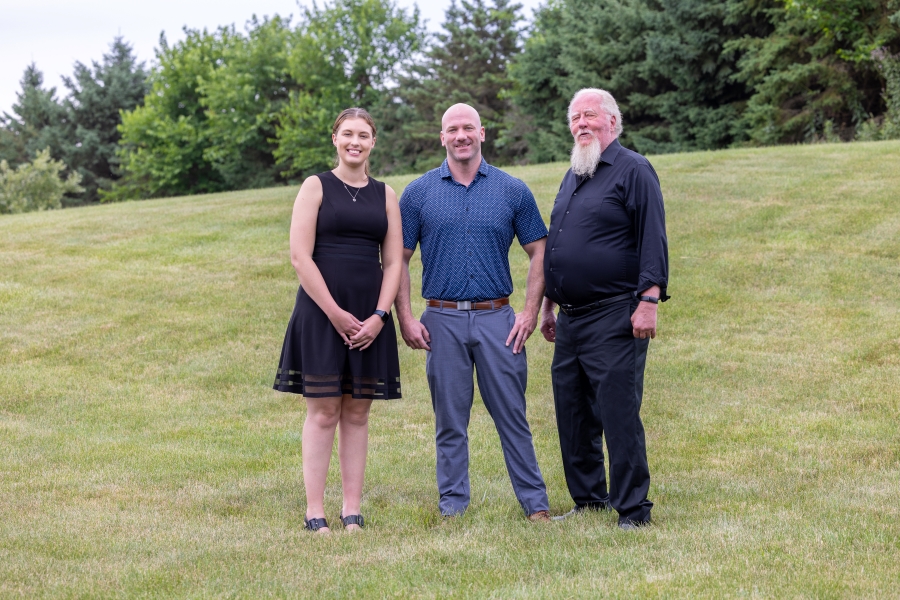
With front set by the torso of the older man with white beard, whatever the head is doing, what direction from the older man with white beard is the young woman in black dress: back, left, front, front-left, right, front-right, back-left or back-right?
front-right

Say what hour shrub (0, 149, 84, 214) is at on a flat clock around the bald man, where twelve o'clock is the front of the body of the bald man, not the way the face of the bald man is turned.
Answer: The shrub is roughly at 5 o'clock from the bald man.

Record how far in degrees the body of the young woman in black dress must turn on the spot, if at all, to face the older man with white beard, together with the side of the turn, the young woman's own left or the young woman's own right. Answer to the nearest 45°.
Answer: approximately 90° to the young woman's own left

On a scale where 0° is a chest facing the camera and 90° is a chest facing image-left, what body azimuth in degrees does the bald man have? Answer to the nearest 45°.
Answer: approximately 0°

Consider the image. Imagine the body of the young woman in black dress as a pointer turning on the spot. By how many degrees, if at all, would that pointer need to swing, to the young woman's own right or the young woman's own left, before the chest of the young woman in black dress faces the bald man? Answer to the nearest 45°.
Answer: approximately 90° to the young woman's own left

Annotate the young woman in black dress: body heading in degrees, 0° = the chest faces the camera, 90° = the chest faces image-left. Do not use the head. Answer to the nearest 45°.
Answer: approximately 0°

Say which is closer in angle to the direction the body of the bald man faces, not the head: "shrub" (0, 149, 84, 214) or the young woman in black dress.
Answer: the young woman in black dress

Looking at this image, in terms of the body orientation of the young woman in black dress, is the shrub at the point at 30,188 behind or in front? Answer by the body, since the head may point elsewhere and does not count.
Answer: behind

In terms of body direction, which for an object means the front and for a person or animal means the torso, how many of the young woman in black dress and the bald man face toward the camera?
2

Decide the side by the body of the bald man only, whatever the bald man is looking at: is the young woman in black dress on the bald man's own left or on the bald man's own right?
on the bald man's own right

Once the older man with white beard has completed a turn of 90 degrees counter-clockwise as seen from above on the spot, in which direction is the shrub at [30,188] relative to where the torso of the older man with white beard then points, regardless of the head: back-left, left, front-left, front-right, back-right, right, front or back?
back
